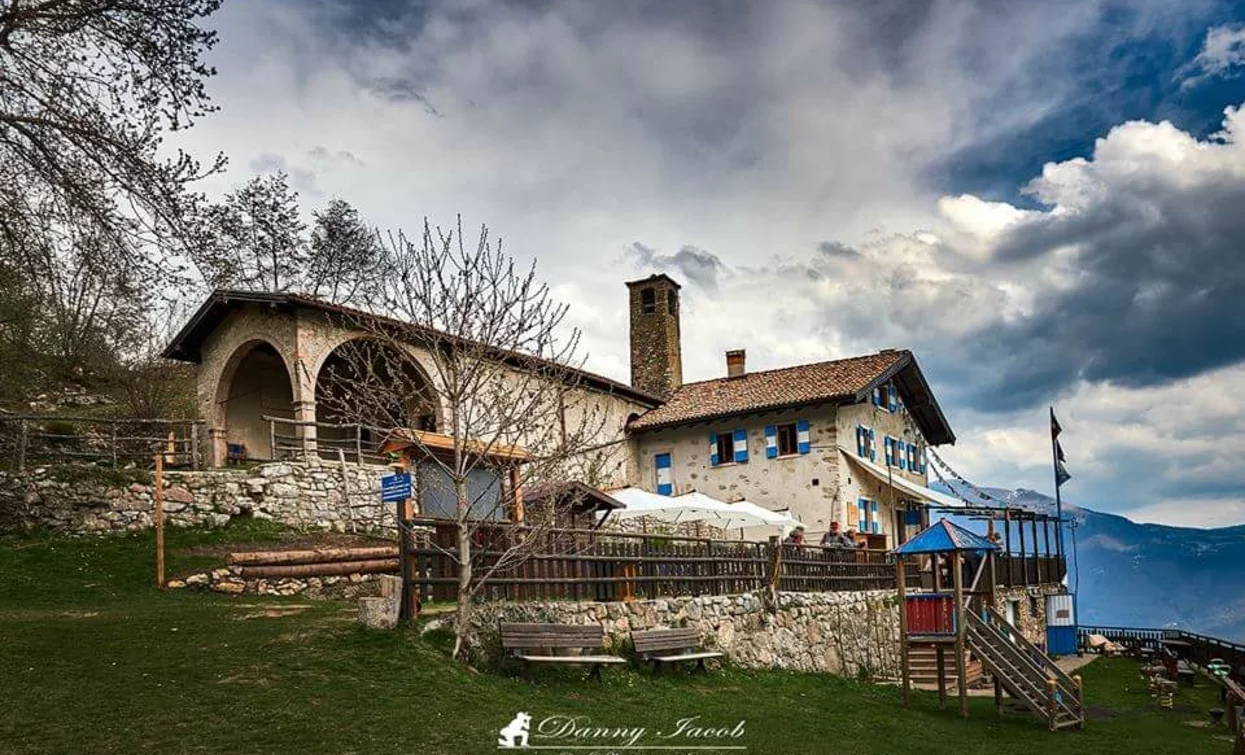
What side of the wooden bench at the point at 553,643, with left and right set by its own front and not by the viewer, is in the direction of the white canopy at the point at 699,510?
back

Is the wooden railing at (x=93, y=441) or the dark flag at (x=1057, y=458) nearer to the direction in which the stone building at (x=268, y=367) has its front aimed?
the wooden railing

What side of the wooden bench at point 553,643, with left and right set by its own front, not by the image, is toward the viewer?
front

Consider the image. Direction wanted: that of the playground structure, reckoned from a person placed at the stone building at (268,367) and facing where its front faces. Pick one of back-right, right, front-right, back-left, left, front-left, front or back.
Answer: left

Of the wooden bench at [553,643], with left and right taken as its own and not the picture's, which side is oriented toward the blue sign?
right

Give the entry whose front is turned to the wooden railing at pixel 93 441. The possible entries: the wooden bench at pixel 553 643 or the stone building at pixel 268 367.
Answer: the stone building

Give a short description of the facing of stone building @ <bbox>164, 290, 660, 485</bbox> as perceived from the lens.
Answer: facing the viewer and to the left of the viewer

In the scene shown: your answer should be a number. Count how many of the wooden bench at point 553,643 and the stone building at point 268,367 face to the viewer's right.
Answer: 0

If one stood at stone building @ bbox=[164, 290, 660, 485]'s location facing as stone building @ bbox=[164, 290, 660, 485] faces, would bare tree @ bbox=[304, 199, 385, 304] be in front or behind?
behind

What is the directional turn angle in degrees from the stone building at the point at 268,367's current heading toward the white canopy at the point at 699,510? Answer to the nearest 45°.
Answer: approximately 135° to its left

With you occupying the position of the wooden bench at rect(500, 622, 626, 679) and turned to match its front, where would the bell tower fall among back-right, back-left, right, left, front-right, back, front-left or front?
back

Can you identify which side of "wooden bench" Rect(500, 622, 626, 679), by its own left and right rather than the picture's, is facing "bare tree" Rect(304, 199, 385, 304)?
back

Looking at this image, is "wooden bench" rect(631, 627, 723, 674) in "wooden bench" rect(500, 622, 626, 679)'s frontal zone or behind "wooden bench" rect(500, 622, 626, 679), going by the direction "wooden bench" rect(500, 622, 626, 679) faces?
behind
